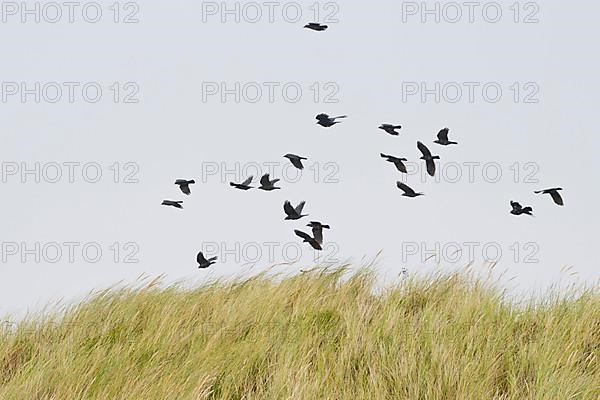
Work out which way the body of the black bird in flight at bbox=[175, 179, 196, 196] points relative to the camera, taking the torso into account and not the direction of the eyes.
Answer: to the viewer's left

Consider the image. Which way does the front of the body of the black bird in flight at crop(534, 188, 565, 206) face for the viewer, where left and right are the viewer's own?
facing to the left of the viewer

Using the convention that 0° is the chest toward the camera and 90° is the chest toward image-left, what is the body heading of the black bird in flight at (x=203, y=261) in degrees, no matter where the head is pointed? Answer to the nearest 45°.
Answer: approximately 270°

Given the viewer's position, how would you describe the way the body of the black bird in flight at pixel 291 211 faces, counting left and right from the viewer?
facing to the right of the viewer

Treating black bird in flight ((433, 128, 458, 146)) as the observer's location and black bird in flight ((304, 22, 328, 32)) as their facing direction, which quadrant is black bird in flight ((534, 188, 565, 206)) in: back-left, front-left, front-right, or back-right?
back-right
